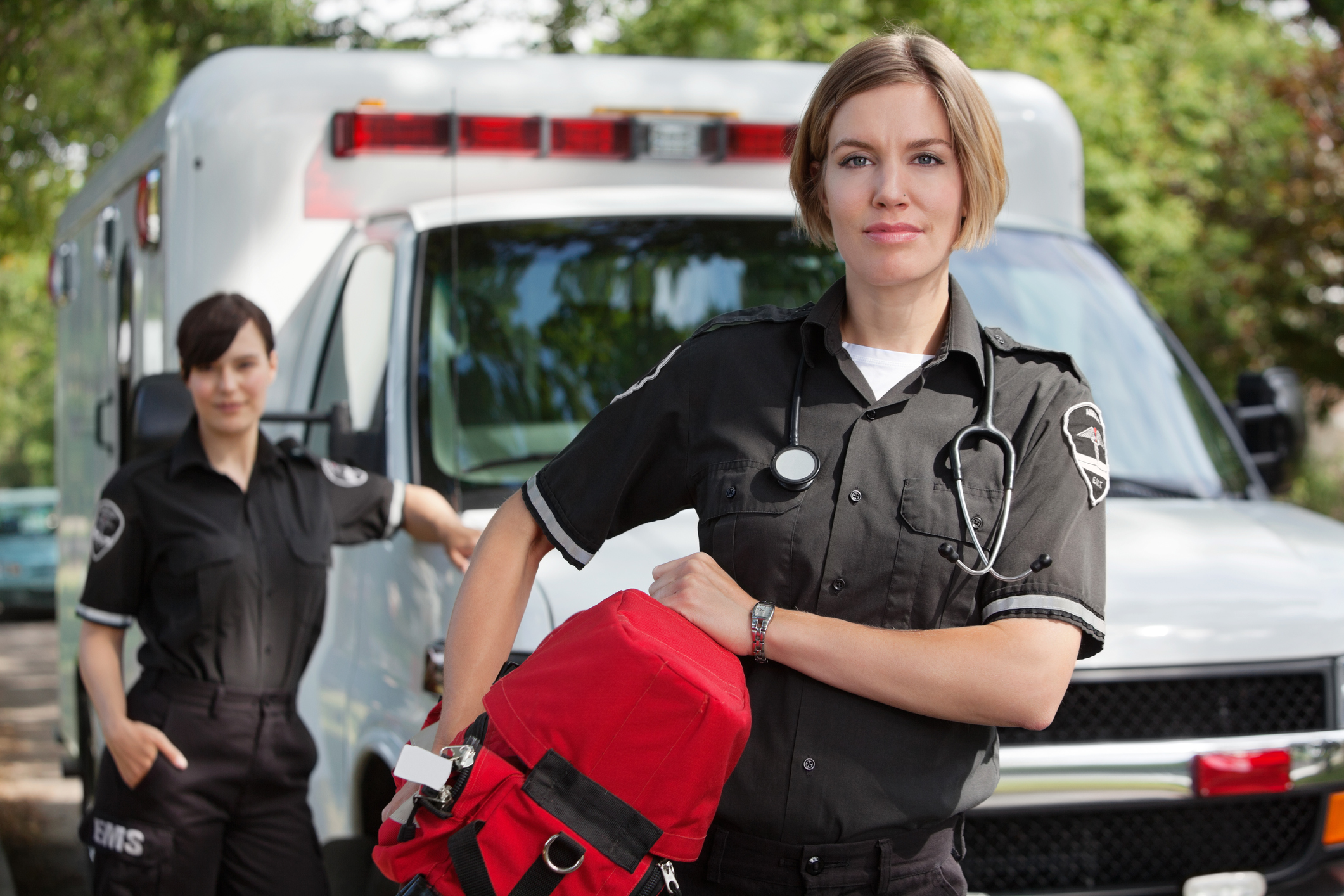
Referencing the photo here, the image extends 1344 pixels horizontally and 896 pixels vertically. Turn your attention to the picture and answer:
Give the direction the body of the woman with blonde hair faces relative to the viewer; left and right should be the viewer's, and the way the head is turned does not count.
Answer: facing the viewer

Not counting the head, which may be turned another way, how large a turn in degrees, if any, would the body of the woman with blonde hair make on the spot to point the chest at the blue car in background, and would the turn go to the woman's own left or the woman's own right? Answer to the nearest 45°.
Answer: approximately 135° to the woman's own right

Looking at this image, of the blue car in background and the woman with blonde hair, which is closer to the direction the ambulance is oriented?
the woman with blonde hair

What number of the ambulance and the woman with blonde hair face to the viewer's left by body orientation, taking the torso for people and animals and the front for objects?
0

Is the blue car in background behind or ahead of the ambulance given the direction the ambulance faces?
behind

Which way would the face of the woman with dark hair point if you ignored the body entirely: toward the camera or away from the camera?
toward the camera

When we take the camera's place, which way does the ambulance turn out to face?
facing the viewer and to the right of the viewer

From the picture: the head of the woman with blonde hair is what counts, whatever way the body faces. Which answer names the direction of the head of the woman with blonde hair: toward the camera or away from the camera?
toward the camera

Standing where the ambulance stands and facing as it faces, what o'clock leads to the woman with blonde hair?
The woman with blonde hair is roughly at 1 o'clock from the ambulance.
